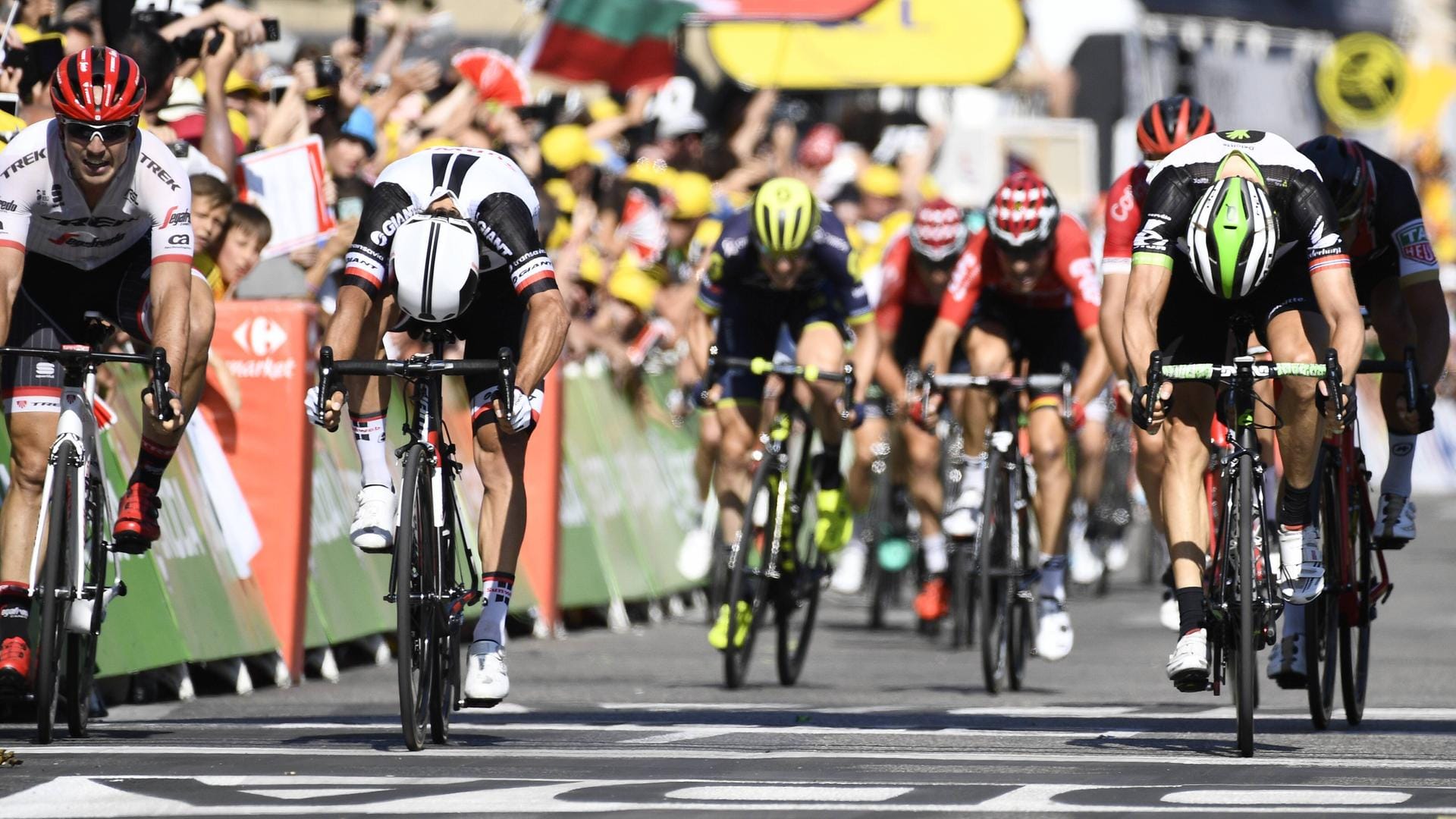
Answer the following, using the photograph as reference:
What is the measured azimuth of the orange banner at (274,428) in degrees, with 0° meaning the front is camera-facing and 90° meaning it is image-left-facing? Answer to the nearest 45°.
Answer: approximately 0°

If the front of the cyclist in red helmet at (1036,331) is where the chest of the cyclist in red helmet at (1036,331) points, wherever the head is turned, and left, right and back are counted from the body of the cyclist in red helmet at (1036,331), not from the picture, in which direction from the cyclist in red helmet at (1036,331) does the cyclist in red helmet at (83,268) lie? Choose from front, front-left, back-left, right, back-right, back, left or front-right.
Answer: front-right

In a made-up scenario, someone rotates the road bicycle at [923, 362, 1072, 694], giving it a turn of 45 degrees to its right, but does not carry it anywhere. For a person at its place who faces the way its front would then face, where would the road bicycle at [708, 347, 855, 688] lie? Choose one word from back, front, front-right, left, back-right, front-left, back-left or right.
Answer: front-right

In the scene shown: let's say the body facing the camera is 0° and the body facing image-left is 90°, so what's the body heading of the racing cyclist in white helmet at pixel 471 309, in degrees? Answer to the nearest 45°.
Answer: approximately 0°

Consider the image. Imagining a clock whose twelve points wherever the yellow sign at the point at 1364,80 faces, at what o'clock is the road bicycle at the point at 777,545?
The road bicycle is roughly at 12 o'clock from the yellow sign.

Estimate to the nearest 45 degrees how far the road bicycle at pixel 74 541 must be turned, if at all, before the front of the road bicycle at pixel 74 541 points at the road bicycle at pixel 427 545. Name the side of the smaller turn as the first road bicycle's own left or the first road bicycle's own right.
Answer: approximately 45° to the first road bicycle's own left

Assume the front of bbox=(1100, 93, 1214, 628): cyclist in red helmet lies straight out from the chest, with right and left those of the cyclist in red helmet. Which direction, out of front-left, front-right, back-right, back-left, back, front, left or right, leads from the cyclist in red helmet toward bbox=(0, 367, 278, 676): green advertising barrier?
right

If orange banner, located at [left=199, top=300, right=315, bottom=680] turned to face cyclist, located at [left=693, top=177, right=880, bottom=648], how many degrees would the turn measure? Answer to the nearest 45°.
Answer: approximately 90° to its left

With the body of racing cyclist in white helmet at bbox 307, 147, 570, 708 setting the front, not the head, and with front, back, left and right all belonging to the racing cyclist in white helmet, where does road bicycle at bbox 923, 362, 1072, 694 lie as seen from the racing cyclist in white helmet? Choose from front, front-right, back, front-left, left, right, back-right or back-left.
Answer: back-left
